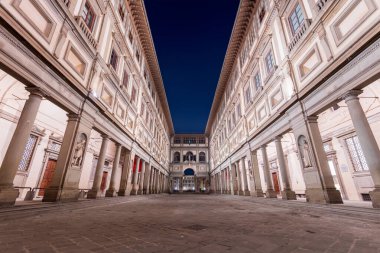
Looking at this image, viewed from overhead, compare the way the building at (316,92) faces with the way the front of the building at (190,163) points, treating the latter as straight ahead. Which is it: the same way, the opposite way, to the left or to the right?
to the right

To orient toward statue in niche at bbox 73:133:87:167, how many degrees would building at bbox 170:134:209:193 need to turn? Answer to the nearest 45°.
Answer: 0° — it already faces it

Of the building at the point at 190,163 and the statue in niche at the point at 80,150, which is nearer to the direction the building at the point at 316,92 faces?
the statue in niche
